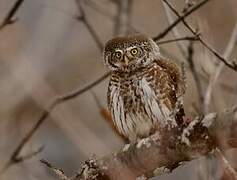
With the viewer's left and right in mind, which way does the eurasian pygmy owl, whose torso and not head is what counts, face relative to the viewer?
facing the viewer and to the left of the viewer
